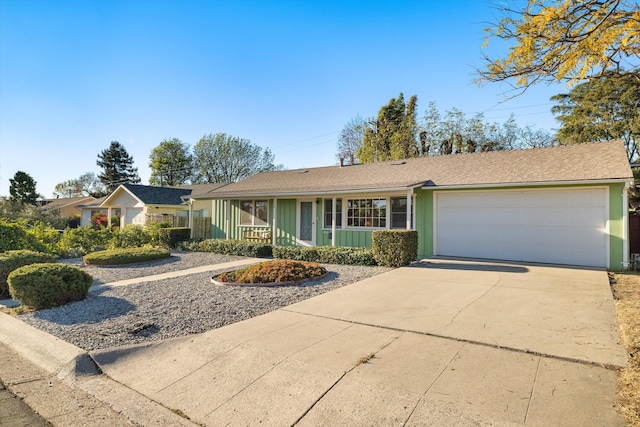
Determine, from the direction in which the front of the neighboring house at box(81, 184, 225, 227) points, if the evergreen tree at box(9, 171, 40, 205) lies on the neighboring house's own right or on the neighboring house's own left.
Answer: on the neighboring house's own right

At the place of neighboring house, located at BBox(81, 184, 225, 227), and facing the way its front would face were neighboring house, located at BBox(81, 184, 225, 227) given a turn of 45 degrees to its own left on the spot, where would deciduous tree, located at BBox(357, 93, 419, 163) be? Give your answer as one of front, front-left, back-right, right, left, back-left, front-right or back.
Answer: left

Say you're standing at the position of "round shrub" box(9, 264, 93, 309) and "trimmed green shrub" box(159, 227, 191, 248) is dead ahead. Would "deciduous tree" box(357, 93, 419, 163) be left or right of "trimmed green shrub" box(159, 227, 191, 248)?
right

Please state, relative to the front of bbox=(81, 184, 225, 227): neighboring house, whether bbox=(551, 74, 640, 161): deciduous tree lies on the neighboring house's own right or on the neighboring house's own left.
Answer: on the neighboring house's own left

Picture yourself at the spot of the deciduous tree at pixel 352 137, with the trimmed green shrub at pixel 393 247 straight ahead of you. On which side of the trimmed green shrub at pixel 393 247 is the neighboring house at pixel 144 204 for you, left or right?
right

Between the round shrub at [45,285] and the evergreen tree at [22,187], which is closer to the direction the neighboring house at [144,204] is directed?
the round shrub

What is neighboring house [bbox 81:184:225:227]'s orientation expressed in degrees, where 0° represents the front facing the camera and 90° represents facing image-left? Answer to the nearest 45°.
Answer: approximately 45°

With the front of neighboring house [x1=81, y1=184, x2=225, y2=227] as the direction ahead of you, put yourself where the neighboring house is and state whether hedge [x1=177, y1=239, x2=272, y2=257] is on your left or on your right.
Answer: on your left

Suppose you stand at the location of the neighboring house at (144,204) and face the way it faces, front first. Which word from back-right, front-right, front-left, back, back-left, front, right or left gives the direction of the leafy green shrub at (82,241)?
front-left

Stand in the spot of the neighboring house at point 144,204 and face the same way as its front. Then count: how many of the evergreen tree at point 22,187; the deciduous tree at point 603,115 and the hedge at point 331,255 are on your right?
1

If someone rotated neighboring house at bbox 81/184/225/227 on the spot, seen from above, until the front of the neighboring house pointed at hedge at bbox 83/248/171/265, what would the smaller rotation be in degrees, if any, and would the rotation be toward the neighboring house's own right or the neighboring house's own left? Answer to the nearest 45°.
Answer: approximately 45° to the neighboring house's own left

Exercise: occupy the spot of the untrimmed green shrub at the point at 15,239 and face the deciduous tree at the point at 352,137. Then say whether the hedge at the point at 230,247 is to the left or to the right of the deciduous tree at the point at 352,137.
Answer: right

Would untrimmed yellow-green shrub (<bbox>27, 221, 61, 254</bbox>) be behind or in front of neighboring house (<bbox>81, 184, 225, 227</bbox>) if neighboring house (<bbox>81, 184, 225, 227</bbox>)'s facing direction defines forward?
in front

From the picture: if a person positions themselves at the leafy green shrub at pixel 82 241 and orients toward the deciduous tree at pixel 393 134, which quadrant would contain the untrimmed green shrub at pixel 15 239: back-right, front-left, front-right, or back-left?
back-right
